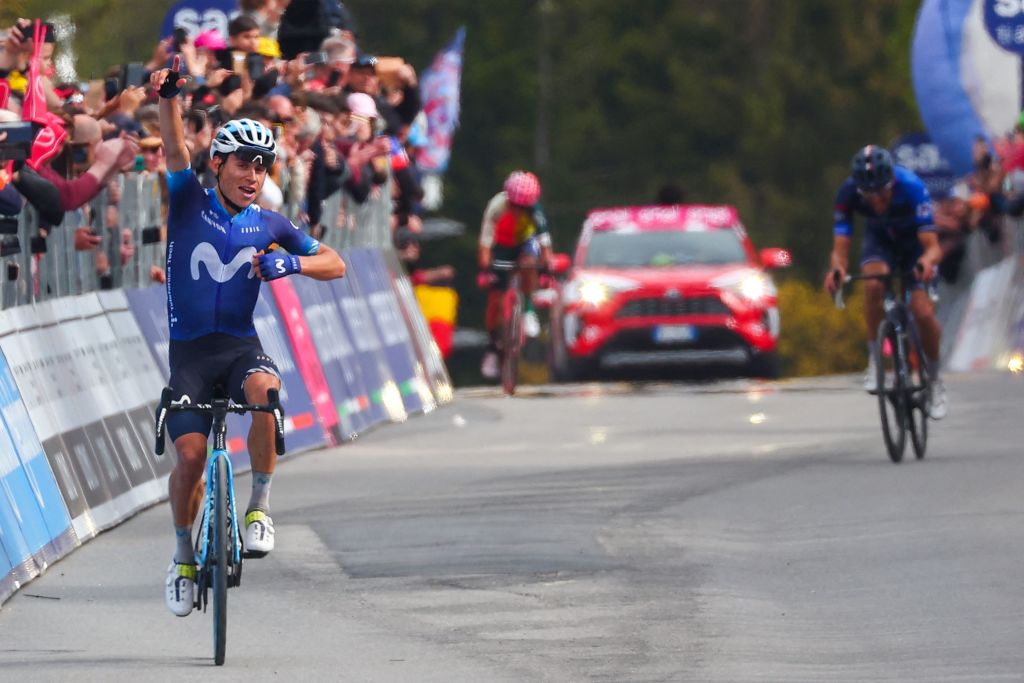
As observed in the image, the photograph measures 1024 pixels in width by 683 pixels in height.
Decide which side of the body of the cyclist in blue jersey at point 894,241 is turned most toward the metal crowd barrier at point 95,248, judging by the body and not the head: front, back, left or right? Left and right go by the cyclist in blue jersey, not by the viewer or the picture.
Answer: front

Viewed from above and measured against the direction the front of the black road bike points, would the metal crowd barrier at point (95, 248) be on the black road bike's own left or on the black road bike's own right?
on the black road bike's own right

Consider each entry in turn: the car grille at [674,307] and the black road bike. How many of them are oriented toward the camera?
2

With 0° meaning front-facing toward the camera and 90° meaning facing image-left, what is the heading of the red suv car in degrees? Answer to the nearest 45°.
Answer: approximately 0°

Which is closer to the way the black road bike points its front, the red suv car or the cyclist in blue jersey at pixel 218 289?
the cyclist in blue jersey

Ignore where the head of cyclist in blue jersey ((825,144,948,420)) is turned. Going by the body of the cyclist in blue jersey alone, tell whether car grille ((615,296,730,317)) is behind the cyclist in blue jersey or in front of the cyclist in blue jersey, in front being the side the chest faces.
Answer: behind
